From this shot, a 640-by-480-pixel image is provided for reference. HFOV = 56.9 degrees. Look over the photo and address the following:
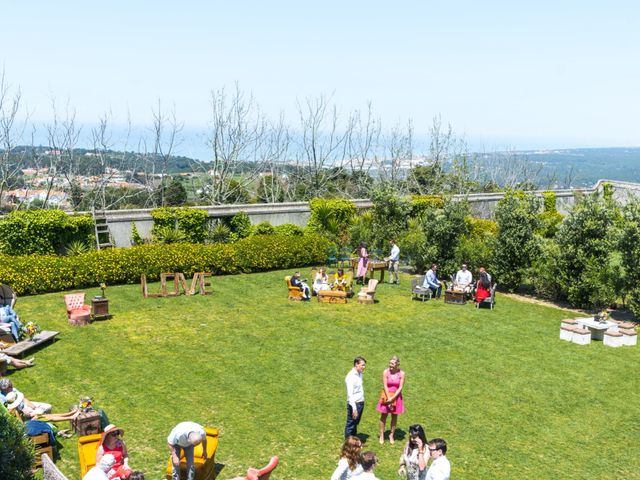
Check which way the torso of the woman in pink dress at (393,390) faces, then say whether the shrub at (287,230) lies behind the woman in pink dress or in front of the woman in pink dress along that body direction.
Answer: behind

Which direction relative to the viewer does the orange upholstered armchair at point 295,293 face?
to the viewer's right

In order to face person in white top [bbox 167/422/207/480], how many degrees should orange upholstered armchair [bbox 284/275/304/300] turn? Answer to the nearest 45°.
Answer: approximately 90° to its right

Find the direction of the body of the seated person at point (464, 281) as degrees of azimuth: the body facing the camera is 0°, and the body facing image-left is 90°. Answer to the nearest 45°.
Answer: approximately 0°

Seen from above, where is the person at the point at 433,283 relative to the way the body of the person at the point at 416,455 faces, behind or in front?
behind

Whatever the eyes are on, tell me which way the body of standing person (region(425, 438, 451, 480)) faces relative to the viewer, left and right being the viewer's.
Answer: facing to the left of the viewer

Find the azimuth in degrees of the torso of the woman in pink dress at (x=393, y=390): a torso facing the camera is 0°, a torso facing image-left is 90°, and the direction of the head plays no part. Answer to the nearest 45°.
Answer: approximately 0°

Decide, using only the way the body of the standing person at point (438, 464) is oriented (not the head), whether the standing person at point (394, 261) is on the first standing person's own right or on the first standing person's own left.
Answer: on the first standing person's own right

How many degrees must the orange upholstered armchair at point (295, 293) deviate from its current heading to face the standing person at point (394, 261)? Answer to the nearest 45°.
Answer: approximately 45° to its left
